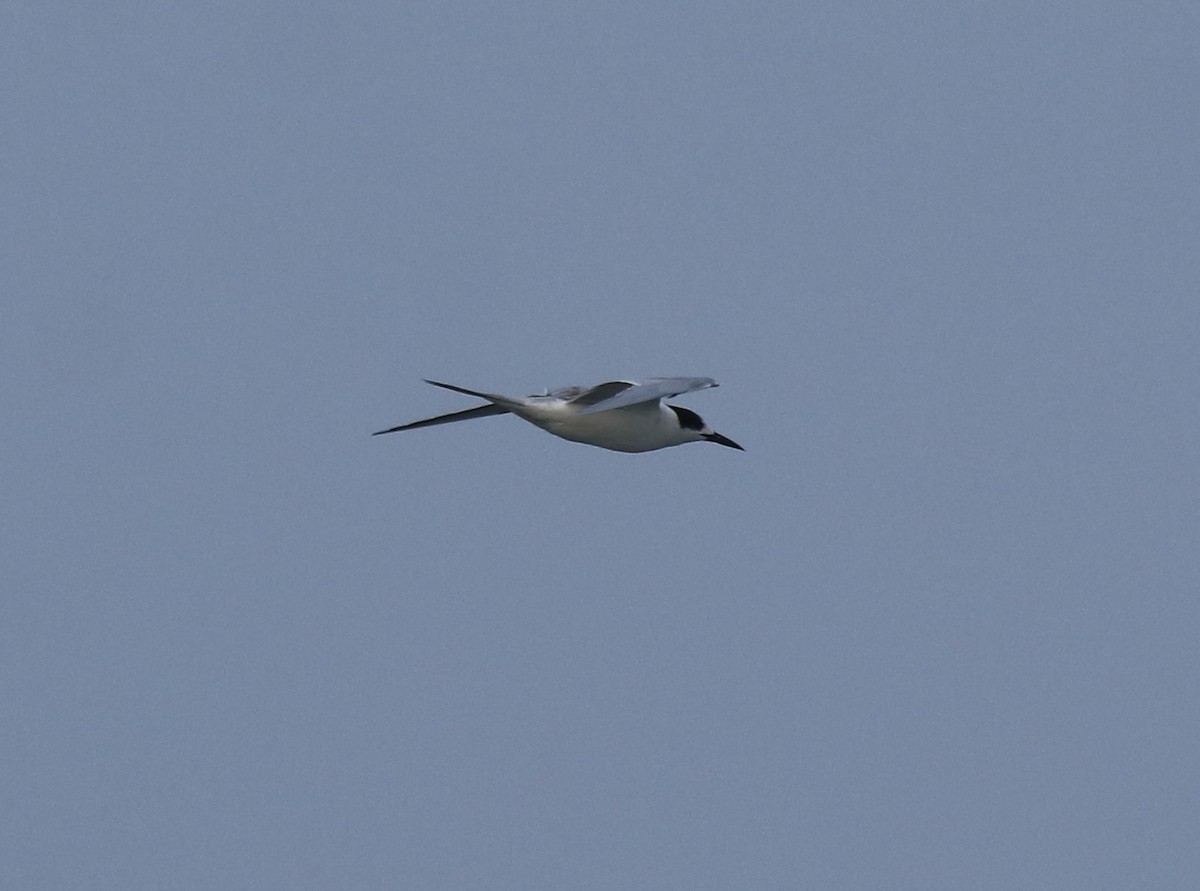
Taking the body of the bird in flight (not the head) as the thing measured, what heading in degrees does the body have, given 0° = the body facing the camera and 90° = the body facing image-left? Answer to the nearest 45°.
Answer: approximately 270°
